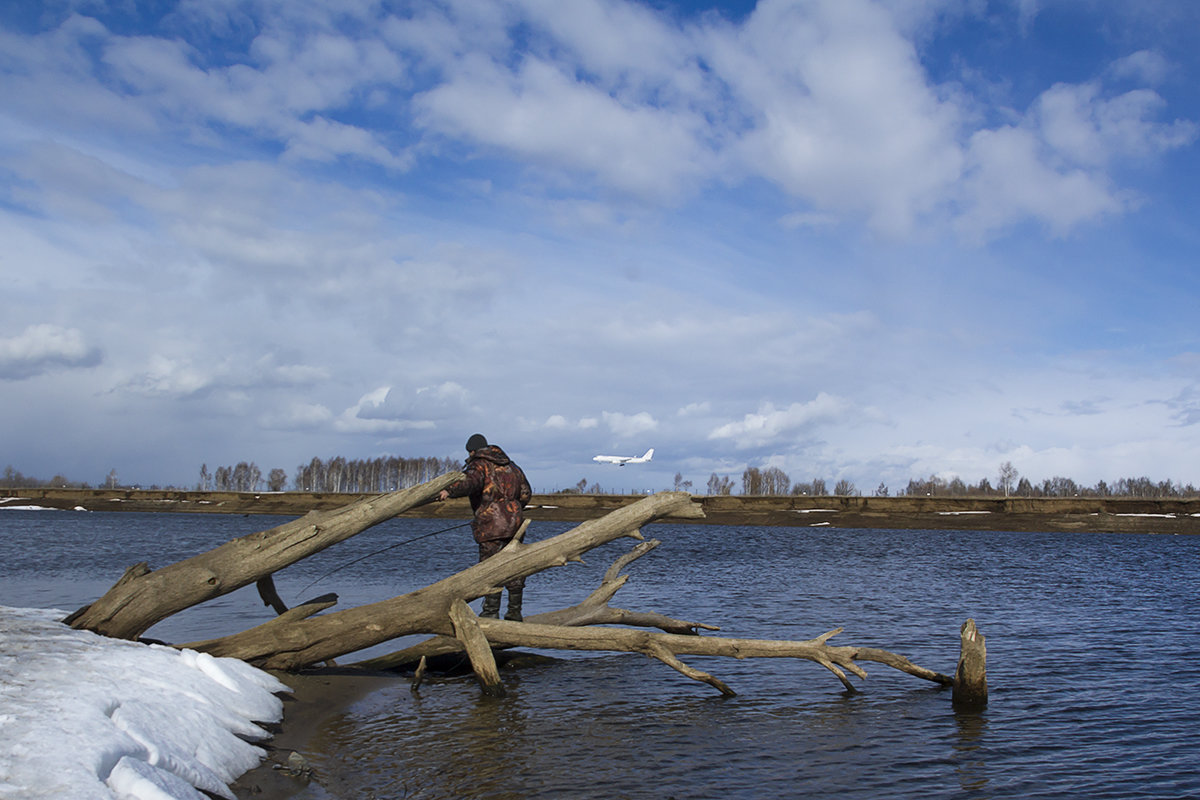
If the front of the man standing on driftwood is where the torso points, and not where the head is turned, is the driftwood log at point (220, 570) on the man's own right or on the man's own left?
on the man's own left

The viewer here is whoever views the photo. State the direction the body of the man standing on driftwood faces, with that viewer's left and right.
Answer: facing away from the viewer and to the left of the viewer

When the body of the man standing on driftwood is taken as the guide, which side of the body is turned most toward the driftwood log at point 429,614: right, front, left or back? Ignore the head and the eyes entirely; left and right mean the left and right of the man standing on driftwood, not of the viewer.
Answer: left

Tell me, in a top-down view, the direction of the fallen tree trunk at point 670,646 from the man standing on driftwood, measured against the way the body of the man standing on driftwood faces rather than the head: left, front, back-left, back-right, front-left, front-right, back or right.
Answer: back
